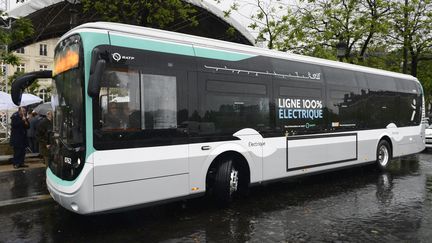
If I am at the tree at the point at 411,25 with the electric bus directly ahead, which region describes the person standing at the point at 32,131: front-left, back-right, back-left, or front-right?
front-right

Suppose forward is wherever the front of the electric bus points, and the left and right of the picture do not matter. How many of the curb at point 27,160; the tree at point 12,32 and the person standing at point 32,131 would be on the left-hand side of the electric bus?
0

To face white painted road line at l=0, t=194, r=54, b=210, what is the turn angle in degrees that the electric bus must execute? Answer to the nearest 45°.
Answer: approximately 45° to its right

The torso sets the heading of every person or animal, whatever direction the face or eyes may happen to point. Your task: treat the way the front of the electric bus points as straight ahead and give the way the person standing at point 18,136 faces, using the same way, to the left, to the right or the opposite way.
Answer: the opposite way

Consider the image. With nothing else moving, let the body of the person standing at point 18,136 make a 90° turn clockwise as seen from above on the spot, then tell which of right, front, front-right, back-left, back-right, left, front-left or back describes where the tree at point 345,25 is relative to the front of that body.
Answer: left

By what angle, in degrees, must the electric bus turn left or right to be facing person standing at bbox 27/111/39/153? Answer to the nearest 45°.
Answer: approximately 90° to its right

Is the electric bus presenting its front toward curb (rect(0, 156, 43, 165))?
no

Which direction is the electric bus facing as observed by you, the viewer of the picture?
facing the viewer and to the left of the viewer

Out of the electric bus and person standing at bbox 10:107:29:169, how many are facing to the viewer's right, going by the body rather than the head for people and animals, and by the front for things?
1

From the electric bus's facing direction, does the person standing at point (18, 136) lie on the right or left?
on its right

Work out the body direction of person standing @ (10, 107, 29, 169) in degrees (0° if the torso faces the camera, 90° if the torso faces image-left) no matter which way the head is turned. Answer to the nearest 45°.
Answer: approximately 270°
